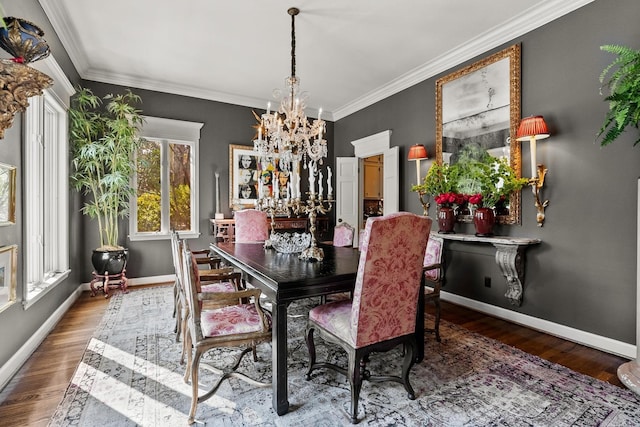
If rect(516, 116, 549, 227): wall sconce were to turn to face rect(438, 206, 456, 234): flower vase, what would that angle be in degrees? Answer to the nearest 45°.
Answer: approximately 90° to its right

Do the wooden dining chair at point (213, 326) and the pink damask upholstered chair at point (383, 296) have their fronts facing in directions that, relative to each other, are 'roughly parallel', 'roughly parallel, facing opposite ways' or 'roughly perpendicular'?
roughly perpendicular

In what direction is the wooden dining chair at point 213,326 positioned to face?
to the viewer's right

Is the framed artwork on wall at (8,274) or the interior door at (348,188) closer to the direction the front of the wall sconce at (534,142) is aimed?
the framed artwork on wall

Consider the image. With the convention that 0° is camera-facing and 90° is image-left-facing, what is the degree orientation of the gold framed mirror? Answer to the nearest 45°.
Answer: approximately 45°

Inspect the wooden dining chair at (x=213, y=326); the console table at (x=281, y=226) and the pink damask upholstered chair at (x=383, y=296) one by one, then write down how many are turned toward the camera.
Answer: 1

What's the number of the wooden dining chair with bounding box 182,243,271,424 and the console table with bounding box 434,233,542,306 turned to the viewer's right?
1

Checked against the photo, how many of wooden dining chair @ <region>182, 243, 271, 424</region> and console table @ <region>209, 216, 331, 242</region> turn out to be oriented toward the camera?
1

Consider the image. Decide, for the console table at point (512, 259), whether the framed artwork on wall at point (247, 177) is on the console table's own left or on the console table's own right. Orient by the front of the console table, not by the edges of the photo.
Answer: on the console table's own right

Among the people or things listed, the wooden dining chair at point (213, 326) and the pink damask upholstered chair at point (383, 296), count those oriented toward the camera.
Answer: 0

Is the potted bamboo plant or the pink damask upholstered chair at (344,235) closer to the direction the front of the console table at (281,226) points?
the pink damask upholstered chair

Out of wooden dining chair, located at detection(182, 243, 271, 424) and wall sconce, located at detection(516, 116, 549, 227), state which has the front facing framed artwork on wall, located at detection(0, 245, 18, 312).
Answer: the wall sconce

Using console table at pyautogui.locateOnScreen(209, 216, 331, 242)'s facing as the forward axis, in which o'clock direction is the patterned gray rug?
The patterned gray rug is roughly at 12 o'clock from the console table.

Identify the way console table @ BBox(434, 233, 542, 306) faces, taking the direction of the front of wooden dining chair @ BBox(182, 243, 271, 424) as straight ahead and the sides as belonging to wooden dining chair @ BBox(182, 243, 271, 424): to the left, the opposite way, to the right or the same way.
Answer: the opposite way
